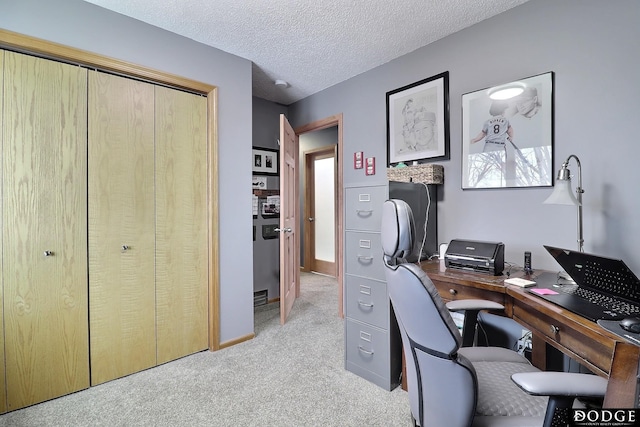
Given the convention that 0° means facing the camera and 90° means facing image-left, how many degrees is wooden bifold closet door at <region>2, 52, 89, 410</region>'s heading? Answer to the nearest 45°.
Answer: approximately 315°

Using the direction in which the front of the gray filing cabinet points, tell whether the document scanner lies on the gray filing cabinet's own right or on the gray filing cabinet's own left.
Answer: on the gray filing cabinet's own left

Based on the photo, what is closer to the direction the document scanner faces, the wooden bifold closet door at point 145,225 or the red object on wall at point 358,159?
the wooden bifold closet door

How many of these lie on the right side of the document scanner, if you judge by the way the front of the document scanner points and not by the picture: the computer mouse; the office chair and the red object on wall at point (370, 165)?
1

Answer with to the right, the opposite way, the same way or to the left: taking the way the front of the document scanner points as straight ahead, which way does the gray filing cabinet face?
the same way

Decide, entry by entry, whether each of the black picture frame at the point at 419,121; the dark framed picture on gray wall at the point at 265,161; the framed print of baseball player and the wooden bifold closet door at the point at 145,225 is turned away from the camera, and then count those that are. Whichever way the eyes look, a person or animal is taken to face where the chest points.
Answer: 0

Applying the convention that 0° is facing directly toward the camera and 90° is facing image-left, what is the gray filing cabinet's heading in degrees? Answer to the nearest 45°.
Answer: approximately 45°

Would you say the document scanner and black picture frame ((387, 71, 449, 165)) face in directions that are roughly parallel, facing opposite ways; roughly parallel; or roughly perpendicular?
roughly parallel

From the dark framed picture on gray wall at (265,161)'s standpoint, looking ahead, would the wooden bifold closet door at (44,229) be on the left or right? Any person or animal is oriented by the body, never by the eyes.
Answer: on its right

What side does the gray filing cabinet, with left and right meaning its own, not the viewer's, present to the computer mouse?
left

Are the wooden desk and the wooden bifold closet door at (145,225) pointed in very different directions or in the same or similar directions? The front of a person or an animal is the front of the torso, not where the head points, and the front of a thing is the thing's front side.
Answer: very different directions

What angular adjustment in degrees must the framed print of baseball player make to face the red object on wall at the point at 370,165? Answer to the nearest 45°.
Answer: approximately 45° to its right

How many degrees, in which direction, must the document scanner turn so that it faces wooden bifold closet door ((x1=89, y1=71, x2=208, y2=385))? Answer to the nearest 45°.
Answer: approximately 45° to its right

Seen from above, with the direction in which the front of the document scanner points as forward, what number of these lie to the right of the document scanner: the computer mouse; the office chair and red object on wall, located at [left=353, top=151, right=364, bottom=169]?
1

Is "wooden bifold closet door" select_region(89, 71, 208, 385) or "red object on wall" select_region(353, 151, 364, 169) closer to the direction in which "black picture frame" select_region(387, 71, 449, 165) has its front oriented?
the wooden bifold closet door

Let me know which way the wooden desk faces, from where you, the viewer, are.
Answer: facing the viewer and to the left of the viewer
